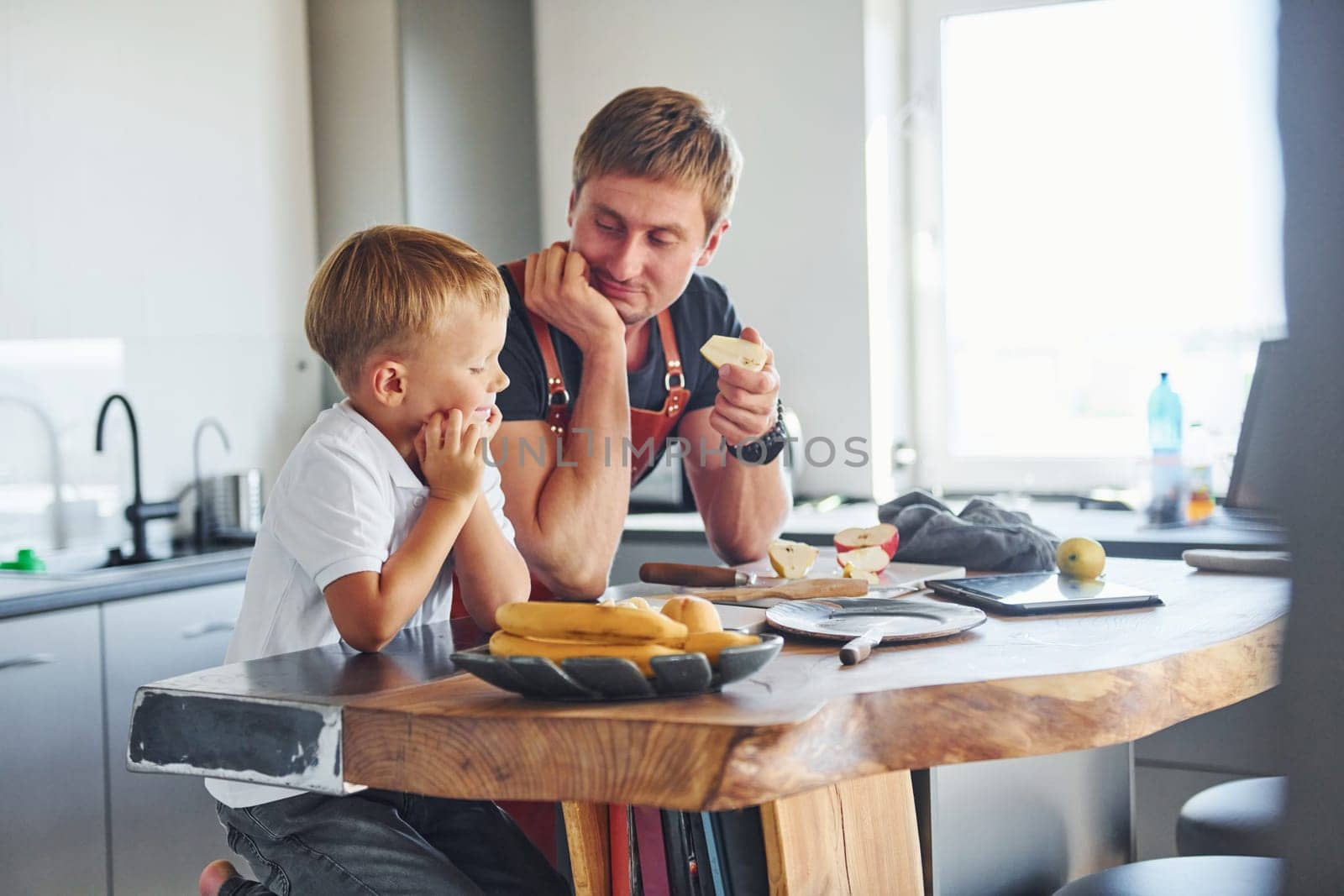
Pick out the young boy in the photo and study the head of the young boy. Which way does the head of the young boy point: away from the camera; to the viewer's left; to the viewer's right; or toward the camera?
to the viewer's right

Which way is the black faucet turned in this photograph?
to the viewer's left

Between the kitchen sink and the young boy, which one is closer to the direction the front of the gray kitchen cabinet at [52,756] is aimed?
the young boy

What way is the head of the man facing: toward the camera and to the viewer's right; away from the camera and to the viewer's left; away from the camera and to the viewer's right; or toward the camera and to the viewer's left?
toward the camera and to the viewer's left

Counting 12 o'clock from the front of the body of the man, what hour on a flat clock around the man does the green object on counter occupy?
The green object on counter is roughly at 4 o'clock from the man.

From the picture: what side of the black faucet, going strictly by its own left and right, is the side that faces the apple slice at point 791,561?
left

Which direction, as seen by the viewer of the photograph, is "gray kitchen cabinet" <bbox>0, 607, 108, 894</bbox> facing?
facing the viewer and to the right of the viewer

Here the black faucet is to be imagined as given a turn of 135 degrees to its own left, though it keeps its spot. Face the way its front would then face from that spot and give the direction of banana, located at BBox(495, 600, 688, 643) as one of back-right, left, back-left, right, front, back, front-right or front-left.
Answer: front-right

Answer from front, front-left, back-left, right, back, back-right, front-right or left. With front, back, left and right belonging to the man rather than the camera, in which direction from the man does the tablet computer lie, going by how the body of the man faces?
front-left

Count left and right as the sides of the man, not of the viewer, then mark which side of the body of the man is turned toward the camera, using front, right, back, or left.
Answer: front

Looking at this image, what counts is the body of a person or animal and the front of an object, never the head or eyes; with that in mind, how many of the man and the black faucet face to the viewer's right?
0

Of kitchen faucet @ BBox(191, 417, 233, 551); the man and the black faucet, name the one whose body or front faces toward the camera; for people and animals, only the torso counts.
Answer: the man

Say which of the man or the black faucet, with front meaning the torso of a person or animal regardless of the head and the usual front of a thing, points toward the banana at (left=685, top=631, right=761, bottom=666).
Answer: the man
